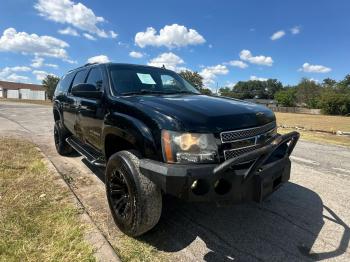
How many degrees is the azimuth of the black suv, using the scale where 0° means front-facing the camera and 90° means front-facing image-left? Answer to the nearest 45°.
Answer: approximately 315°
